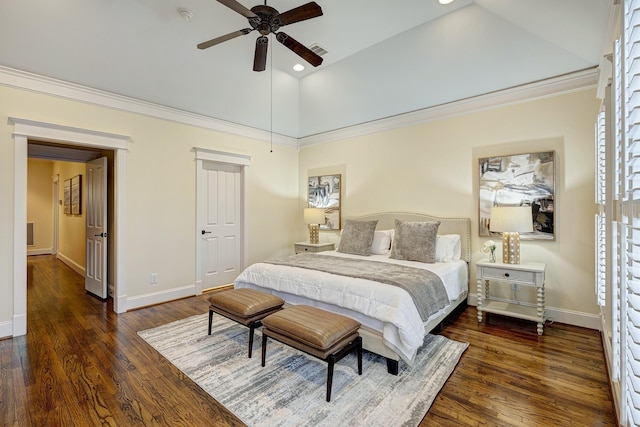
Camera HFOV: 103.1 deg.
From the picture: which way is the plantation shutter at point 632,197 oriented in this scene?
to the viewer's left

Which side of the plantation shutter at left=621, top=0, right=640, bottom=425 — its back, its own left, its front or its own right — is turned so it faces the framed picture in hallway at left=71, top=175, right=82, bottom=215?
front

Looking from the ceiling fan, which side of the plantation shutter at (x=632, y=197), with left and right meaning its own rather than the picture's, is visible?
front

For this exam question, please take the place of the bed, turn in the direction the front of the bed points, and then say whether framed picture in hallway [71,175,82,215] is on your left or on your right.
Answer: on your right

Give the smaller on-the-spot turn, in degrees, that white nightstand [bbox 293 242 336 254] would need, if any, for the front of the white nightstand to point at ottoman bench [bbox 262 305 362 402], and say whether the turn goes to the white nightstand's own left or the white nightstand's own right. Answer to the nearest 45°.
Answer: approximately 45° to the white nightstand's own left

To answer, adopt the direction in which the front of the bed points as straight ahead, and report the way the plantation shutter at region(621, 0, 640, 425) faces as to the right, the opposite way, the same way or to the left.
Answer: to the right

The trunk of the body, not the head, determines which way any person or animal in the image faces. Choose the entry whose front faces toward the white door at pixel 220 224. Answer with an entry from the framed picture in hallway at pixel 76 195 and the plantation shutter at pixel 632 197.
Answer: the plantation shutter

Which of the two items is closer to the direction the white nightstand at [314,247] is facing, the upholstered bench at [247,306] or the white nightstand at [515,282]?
the upholstered bench

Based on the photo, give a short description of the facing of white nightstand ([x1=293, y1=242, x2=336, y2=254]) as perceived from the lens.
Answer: facing the viewer and to the left of the viewer

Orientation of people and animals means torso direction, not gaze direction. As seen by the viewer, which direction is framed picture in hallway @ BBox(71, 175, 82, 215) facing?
to the viewer's left

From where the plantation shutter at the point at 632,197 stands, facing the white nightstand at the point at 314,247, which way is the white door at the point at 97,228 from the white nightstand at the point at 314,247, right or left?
left

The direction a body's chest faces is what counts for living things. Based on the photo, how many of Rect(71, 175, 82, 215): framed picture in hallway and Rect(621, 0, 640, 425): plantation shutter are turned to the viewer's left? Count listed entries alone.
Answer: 2

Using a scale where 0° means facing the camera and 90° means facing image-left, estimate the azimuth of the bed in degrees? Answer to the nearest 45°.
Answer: approximately 45°

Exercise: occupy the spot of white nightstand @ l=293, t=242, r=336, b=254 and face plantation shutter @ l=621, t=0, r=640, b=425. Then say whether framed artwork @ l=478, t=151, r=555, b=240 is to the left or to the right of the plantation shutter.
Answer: left
